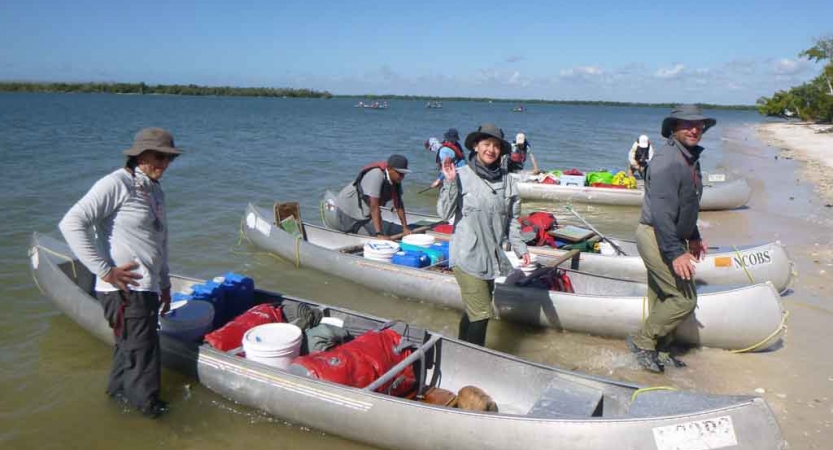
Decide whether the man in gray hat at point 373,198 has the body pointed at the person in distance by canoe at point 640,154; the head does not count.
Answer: no

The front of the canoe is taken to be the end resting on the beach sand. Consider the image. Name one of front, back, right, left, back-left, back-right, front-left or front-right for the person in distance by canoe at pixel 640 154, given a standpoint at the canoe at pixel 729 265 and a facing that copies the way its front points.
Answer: back-left

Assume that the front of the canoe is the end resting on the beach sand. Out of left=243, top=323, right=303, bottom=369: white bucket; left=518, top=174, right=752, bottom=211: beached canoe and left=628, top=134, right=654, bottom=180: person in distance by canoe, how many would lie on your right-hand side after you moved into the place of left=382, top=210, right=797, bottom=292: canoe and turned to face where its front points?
1

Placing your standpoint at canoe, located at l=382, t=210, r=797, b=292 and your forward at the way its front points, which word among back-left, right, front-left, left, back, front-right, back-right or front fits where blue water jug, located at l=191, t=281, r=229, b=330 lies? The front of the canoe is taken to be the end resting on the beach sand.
right

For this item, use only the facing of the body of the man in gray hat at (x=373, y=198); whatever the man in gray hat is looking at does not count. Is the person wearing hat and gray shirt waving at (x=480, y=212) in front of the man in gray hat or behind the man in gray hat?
in front

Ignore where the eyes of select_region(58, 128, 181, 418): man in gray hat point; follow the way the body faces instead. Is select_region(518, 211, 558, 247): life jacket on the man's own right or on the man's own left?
on the man's own left

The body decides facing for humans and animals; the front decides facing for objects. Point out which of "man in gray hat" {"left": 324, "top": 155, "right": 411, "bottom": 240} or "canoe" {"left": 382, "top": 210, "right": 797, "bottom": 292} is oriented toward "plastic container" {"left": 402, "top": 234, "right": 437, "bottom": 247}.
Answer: the man in gray hat

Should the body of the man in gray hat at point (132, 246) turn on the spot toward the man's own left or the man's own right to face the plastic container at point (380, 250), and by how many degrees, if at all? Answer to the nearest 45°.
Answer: approximately 90° to the man's own left

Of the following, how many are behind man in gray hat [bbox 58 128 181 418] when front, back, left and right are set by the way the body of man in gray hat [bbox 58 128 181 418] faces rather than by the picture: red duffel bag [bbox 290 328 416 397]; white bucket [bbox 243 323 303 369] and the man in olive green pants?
0

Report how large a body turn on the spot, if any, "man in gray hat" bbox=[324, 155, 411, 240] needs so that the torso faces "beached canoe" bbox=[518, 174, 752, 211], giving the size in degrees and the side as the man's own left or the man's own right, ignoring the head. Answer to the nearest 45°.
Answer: approximately 90° to the man's own left

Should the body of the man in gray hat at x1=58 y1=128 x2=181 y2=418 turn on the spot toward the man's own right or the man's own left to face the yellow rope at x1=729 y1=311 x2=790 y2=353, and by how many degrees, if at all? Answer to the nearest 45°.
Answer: approximately 45° to the man's own left

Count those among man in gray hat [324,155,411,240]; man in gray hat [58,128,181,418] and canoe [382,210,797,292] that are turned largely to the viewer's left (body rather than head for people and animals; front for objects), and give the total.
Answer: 0

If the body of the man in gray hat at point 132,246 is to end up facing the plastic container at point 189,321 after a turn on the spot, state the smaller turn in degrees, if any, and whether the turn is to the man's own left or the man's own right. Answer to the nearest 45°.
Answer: approximately 90° to the man's own left

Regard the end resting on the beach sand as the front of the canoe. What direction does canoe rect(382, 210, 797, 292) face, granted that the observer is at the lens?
facing the viewer and to the right of the viewer

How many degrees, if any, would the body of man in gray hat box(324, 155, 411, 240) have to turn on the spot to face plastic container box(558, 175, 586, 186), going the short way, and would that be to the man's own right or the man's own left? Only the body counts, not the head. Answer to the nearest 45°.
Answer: approximately 90° to the man's own left

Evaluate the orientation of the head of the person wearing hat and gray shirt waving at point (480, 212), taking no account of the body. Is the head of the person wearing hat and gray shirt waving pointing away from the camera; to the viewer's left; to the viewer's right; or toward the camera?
toward the camera

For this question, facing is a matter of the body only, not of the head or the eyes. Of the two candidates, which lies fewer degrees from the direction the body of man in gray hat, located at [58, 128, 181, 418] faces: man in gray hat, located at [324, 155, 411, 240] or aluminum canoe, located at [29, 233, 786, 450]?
the aluminum canoe

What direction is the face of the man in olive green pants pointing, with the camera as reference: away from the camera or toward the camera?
toward the camera

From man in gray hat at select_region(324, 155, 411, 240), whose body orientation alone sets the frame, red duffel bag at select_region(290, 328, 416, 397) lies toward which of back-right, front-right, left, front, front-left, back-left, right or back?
front-right
